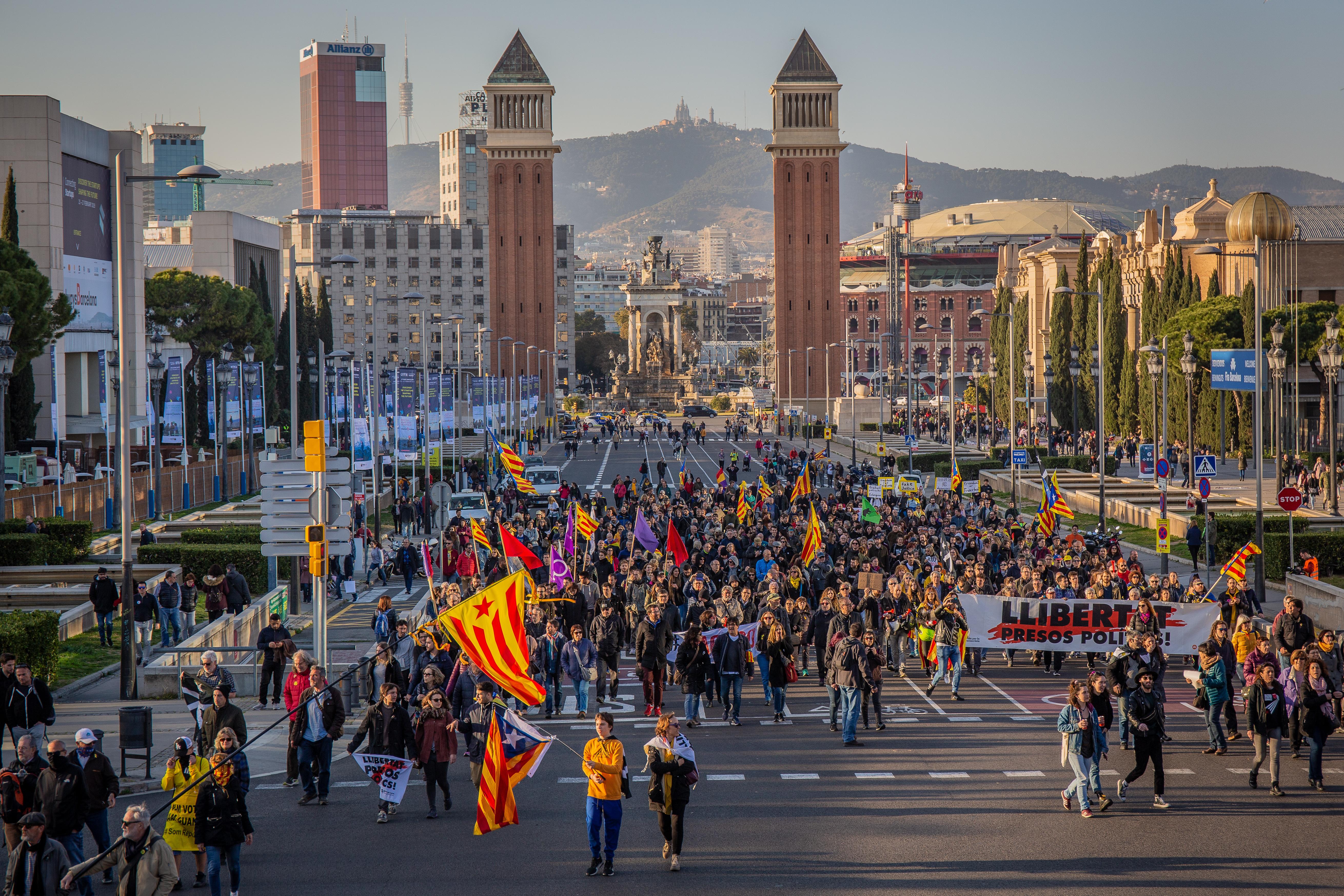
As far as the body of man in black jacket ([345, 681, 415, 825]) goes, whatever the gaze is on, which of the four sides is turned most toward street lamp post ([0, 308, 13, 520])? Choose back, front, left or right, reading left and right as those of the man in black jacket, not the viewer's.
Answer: back

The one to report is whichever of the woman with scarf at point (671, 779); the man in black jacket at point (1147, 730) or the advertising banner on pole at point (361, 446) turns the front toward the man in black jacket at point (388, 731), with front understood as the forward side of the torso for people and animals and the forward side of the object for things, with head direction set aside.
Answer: the advertising banner on pole

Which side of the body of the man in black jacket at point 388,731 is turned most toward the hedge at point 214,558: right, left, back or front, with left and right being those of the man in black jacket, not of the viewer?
back

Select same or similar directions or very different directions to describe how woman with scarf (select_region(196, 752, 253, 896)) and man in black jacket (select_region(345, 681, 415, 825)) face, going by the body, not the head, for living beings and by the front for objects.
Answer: same or similar directions

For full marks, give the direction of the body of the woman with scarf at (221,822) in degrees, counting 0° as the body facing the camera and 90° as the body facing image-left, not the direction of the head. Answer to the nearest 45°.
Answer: approximately 0°

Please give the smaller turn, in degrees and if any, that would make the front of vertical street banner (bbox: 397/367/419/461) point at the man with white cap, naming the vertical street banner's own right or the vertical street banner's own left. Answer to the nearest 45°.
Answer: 0° — it already faces them

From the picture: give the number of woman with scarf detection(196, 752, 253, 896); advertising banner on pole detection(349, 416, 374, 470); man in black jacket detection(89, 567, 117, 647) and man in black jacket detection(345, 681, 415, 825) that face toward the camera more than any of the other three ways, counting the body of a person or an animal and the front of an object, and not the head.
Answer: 4

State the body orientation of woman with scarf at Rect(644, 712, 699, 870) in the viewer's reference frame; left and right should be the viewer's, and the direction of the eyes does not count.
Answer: facing the viewer

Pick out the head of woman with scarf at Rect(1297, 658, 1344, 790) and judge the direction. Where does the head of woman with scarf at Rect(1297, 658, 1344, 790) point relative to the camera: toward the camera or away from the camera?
toward the camera

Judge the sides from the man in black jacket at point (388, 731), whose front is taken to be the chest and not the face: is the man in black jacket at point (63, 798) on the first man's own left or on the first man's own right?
on the first man's own right

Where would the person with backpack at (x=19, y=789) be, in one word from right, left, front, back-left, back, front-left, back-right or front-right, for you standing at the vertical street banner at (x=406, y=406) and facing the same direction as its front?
front

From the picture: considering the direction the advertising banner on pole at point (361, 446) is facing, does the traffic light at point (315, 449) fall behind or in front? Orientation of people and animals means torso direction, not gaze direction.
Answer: in front

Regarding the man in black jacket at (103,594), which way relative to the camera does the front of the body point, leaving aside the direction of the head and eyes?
toward the camera

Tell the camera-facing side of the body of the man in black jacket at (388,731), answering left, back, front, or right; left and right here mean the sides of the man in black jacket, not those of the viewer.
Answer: front

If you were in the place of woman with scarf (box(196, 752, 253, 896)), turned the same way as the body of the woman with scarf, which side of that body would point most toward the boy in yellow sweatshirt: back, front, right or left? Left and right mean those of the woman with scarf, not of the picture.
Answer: left

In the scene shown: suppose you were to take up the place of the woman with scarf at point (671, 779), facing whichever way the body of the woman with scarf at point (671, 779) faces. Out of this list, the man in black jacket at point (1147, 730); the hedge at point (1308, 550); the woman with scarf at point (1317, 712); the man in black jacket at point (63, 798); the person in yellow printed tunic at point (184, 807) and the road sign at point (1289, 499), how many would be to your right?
2

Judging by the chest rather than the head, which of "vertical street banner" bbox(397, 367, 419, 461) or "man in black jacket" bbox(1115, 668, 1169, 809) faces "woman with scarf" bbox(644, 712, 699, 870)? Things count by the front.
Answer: the vertical street banner
